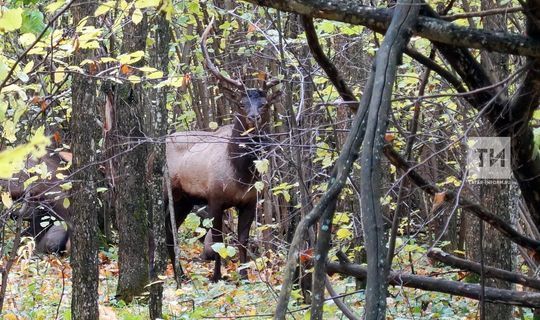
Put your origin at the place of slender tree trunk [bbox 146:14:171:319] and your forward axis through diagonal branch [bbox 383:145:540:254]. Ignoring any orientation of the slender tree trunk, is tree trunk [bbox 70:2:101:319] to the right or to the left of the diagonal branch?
right

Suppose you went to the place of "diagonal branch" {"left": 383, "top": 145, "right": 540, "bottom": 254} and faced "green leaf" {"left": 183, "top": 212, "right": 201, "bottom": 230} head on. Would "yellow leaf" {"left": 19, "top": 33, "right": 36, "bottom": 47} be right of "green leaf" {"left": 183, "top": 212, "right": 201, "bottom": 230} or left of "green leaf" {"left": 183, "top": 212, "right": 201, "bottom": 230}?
left

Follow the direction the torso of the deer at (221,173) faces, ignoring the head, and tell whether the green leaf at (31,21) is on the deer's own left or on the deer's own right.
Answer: on the deer's own right

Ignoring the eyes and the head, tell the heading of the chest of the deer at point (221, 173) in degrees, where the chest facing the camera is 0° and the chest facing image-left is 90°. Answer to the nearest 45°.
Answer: approximately 315°
